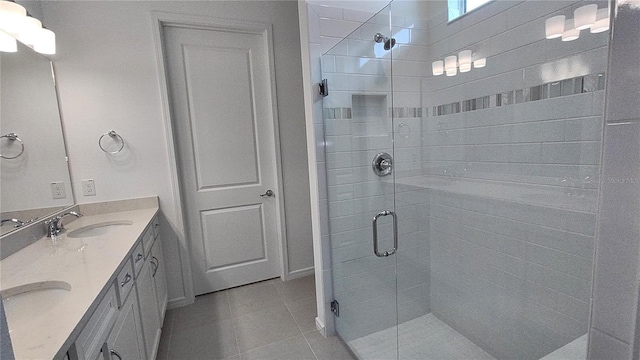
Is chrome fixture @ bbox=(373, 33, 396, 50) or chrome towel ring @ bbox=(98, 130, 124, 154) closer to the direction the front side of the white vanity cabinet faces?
the chrome fixture

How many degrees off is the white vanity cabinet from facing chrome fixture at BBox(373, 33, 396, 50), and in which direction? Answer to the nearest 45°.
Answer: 0° — it already faces it

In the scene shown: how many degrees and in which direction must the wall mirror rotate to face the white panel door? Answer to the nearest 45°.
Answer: approximately 45° to its left

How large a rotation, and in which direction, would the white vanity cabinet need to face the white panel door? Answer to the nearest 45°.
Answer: approximately 45° to its left

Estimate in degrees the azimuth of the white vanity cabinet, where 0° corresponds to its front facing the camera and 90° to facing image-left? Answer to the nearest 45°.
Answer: approximately 270°

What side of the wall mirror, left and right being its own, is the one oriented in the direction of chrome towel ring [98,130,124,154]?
left

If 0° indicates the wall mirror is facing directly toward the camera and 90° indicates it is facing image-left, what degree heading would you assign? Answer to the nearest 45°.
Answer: approximately 315°
